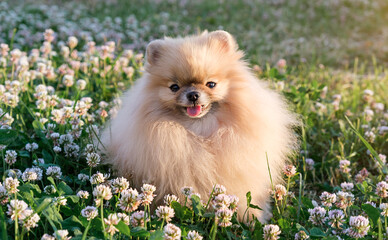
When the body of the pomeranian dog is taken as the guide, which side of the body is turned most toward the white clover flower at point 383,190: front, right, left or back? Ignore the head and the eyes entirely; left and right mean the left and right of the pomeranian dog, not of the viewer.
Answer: left

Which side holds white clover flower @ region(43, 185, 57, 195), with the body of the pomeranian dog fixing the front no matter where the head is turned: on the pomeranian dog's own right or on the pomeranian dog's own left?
on the pomeranian dog's own right

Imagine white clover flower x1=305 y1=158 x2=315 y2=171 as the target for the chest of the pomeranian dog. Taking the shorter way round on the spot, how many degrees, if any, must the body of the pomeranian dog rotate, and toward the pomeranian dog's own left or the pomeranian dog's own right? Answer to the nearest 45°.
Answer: approximately 135° to the pomeranian dog's own left

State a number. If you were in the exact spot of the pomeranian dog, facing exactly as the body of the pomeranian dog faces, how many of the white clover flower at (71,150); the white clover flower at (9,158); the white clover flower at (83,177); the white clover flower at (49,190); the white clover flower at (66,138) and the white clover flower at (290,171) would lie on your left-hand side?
1

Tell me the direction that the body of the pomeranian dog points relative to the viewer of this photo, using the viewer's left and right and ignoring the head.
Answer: facing the viewer

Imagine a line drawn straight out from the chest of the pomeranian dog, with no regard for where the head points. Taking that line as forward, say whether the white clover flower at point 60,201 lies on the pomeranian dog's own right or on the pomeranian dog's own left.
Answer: on the pomeranian dog's own right

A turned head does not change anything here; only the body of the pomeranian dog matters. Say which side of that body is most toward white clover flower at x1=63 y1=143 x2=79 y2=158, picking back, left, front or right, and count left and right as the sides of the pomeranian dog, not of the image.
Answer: right

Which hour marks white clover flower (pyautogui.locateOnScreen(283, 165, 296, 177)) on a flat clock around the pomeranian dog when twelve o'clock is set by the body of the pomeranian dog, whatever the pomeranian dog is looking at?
The white clover flower is roughly at 9 o'clock from the pomeranian dog.

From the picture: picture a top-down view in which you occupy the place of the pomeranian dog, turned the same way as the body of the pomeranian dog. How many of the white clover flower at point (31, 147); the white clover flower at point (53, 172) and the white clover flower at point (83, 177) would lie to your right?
3

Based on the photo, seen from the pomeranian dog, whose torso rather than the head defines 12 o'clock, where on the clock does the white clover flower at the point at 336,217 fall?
The white clover flower is roughly at 10 o'clock from the pomeranian dog.

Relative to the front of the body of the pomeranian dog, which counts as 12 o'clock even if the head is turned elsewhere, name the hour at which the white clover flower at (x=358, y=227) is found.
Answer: The white clover flower is roughly at 10 o'clock from the pomeranian dog.

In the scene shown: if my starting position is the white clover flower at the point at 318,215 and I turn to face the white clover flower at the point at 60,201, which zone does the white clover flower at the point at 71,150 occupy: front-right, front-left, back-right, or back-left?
front-right

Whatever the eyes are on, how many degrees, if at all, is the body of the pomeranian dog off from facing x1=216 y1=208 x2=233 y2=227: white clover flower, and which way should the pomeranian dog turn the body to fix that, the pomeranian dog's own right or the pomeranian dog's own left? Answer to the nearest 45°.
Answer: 0° — it already faces it

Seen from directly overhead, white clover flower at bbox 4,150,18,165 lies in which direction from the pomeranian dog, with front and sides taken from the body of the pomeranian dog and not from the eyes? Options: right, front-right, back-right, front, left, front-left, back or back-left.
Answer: right

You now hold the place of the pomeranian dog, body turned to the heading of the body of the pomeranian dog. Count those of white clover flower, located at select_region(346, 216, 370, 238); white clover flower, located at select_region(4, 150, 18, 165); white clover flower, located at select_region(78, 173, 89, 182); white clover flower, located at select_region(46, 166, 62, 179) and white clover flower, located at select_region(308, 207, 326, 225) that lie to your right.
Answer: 3

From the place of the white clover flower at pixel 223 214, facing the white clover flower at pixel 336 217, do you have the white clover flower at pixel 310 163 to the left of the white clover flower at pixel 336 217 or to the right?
left
